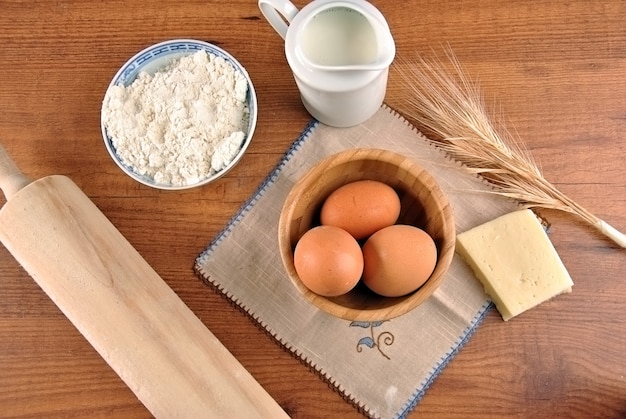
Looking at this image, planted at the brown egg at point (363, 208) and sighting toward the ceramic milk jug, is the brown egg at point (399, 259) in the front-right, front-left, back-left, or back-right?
back-right

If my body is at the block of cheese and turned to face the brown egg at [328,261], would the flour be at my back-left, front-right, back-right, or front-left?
front-right

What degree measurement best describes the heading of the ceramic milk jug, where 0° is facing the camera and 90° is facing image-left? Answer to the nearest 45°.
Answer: approximately 315°

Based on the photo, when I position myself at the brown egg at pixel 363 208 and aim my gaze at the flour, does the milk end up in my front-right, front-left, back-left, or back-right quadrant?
front-right
